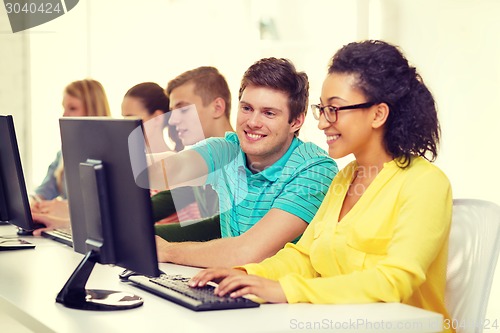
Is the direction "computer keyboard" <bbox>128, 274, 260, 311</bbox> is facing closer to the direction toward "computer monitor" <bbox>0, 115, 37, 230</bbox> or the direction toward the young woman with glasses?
the young woman with glasses

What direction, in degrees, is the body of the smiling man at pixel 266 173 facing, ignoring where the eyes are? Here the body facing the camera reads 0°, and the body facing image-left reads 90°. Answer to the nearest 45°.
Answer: approximately 45°

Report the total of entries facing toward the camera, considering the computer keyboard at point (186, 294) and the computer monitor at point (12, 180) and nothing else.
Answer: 0

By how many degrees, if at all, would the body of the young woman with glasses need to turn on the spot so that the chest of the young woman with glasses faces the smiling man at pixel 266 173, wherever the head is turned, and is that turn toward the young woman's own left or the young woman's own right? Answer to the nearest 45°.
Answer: approximately 90° to the young woman's own right

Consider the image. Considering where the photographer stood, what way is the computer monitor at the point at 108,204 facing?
facing away from the viewer and to the right of the viewer

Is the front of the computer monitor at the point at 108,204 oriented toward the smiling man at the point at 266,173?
yes

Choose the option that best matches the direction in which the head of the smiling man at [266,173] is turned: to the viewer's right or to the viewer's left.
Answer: to the viewer's left

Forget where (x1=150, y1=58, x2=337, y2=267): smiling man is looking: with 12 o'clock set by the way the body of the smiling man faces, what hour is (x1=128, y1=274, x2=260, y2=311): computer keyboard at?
The computer keyboard is roughly at 11 o'clock from the smiling man.

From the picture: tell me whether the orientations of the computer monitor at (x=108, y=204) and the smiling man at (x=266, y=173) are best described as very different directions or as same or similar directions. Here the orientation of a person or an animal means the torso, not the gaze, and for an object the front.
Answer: very different directions

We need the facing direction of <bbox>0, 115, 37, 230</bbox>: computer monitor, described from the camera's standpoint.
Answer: facing away from the viewer and to the right of the viewer

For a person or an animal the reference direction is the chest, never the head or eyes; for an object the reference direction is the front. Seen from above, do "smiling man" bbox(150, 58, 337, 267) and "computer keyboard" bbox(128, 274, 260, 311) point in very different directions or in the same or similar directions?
very different directions

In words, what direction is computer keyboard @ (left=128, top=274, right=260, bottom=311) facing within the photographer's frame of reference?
facing away from the viewer and to the right of the viewer

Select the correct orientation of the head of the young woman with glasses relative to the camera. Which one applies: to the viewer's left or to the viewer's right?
to the viewer's left

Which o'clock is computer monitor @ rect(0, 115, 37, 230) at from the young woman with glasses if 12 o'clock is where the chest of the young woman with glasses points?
The computer monitor is roughly at 2 o'clock from the young woman with glasses.

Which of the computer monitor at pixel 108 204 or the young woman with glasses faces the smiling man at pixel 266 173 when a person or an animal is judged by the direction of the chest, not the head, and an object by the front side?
the computer monitor
